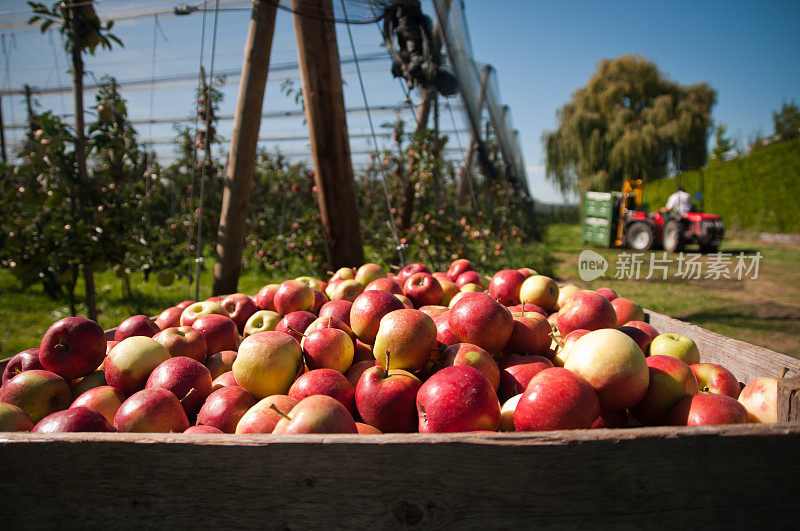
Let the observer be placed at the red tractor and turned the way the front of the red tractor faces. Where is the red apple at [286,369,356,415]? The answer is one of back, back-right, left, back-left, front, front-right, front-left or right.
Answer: front-right

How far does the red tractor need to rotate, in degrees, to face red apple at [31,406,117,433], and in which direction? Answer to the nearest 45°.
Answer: approximately 45° to its right

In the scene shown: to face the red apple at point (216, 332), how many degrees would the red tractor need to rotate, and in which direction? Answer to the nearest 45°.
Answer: approximately 45° to its right

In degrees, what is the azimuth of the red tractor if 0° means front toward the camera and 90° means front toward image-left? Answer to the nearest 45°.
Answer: approximately 315°

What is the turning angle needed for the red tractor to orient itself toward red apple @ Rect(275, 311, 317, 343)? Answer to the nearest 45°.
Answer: approximately 45° to its right

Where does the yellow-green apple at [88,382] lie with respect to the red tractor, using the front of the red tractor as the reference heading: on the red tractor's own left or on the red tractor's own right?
on the red tractor's own right

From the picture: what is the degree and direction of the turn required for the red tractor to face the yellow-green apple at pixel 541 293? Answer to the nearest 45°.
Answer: approximately 45° to its right

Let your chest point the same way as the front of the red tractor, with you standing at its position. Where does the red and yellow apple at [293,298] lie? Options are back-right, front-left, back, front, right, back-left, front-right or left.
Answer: front-right

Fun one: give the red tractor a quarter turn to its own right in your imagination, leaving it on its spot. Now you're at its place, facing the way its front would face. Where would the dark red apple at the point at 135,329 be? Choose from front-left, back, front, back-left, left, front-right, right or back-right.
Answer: front-left

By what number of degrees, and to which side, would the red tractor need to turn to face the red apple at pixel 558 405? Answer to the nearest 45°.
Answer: approximately 45° to its right

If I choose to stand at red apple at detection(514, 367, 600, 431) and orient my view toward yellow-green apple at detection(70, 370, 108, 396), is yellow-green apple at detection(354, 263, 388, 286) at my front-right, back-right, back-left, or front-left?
front-right

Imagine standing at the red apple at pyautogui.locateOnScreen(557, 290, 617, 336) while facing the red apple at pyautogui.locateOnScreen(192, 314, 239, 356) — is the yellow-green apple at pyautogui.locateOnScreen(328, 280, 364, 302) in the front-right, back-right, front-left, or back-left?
front-right
